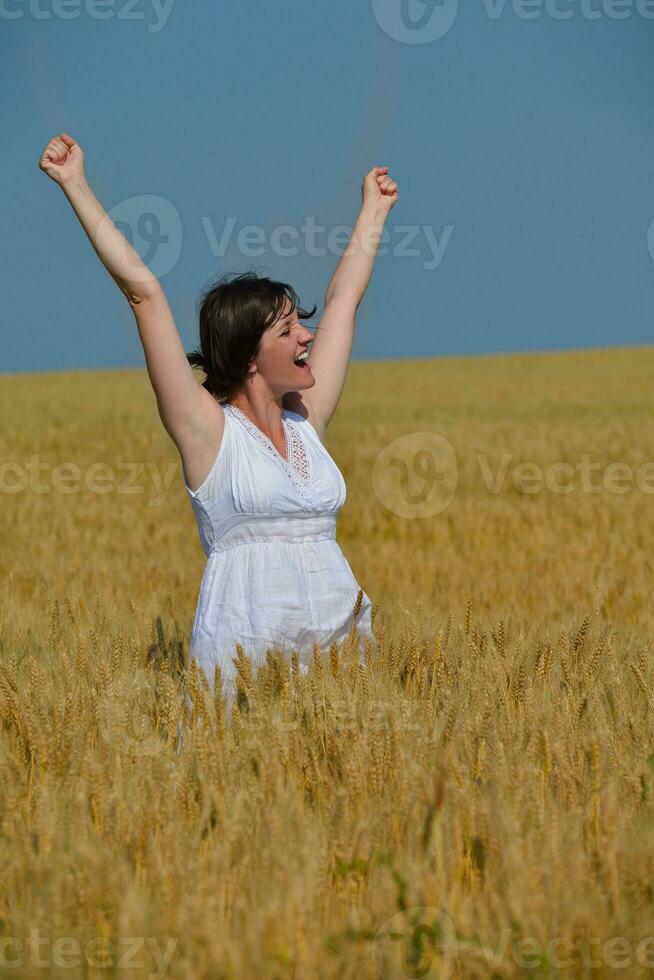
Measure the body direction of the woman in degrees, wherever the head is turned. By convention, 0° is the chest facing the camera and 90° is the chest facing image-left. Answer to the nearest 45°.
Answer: approximately 315°
